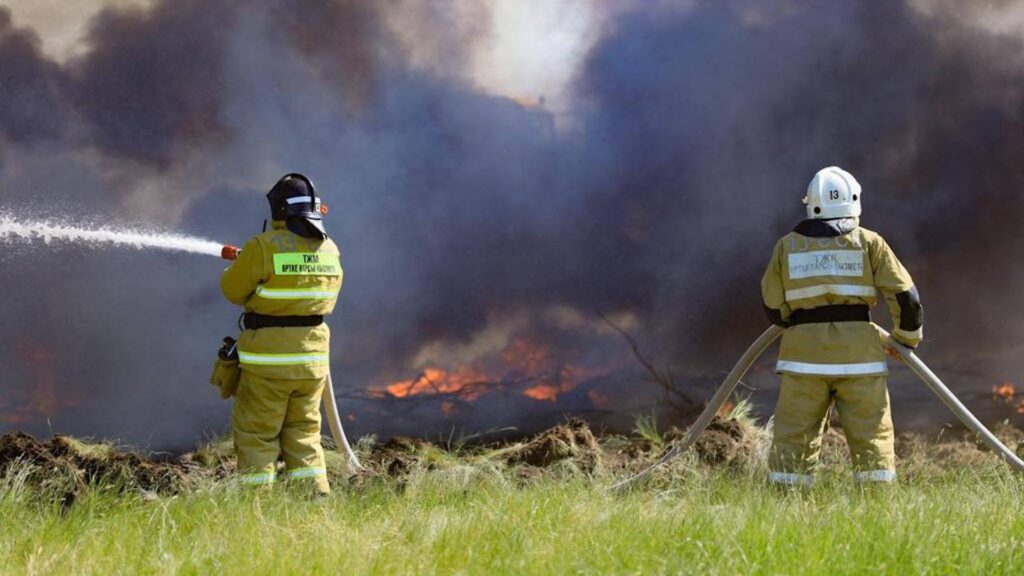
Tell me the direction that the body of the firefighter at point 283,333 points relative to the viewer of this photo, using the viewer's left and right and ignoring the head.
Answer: facing away from the viewer and to the left of the viewer

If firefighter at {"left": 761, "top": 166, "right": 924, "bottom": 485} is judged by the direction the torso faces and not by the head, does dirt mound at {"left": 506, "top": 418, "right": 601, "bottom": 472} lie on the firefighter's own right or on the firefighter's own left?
on the firefighter's own left

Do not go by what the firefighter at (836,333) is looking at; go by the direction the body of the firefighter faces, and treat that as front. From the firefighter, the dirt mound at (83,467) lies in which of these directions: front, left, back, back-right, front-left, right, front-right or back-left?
left

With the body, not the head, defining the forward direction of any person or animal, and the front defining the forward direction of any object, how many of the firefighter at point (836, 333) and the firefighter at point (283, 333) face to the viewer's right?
0

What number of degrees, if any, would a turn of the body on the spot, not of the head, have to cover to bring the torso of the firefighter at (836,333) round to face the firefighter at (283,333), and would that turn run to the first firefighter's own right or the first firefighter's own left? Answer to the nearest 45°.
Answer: approximately 90° to the first firefighter's own left

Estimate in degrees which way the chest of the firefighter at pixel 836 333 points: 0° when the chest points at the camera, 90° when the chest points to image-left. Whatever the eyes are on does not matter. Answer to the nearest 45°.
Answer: approximately 180°

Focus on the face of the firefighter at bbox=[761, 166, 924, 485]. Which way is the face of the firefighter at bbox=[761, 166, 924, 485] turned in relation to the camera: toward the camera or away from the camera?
away from the camera

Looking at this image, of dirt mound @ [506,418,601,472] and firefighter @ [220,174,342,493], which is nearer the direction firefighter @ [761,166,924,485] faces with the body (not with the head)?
the dirt mound
